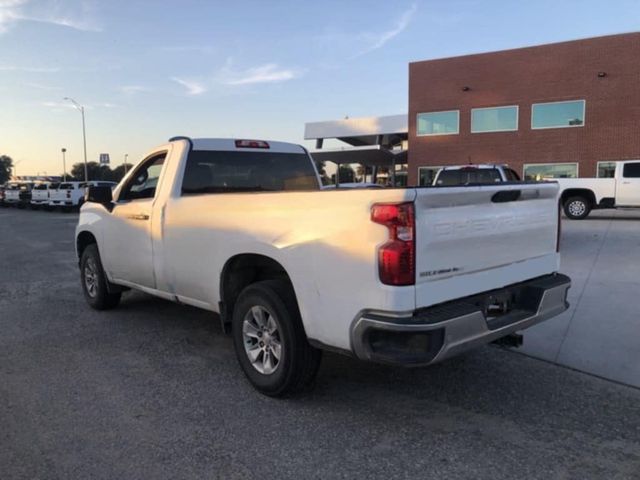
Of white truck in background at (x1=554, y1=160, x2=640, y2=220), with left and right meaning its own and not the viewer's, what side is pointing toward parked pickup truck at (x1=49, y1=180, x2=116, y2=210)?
back

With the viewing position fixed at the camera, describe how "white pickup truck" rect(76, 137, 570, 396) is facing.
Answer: facing away from the viewer and to the left of the viewer

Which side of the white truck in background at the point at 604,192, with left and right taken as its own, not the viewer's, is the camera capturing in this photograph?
right

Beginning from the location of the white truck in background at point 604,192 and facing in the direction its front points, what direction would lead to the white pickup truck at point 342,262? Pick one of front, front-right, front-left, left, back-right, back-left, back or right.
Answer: right

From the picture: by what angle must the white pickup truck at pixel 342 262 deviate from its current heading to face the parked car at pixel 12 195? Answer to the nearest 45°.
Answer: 0° — it already faces it

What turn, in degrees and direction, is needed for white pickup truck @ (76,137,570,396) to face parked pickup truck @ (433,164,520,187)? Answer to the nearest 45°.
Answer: approximately 45° to its right

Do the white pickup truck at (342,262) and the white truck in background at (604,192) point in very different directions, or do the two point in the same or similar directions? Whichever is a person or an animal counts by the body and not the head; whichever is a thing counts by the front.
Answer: very different directions

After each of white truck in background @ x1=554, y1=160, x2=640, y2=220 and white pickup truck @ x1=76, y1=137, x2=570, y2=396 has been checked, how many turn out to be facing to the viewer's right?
1

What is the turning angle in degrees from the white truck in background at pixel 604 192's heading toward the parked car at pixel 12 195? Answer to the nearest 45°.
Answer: approximately 180°

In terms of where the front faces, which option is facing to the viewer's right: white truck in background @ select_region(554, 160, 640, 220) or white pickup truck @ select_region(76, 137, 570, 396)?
the white truck in background

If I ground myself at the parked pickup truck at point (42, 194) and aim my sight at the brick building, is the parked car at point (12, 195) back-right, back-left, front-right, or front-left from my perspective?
back-left

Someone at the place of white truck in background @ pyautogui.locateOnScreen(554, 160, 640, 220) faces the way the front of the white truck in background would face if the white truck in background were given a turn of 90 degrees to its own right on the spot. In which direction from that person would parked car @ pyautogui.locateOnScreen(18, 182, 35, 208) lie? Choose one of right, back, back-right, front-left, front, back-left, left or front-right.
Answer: right

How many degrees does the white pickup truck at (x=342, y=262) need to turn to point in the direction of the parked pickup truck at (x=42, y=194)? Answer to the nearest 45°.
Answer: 0° — it already faces it
